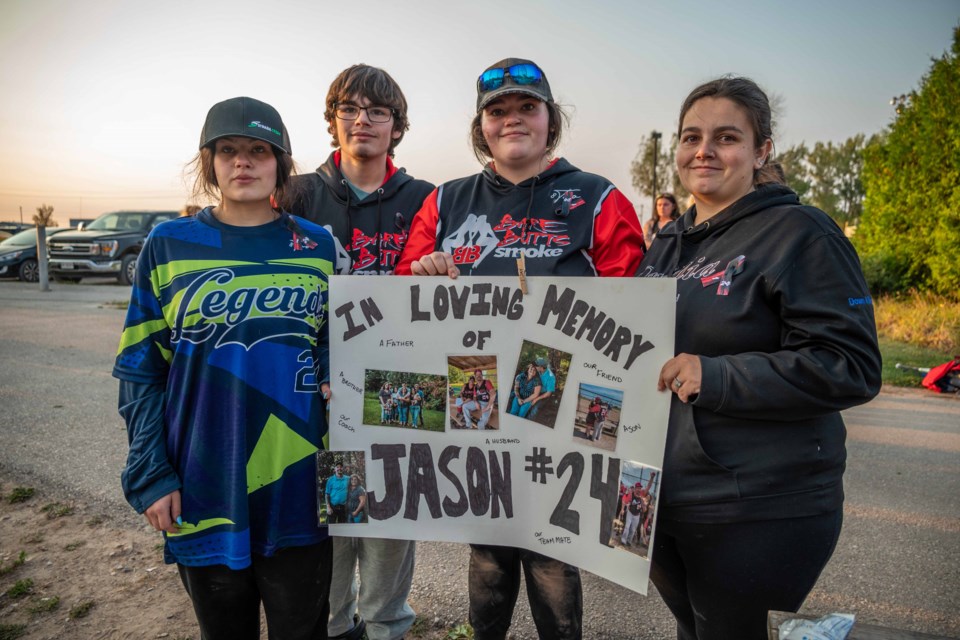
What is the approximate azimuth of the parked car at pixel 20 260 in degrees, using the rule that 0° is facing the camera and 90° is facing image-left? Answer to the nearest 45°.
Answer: approximately 45°

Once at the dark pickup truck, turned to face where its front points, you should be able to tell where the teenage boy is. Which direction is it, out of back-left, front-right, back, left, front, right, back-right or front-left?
front-left

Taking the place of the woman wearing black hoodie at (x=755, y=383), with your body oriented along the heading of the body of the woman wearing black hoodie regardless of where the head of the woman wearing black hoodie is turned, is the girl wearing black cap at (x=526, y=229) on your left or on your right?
on your right

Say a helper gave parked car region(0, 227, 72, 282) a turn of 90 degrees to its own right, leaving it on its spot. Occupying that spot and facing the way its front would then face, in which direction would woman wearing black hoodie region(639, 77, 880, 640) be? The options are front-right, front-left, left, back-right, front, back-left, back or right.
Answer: back-left

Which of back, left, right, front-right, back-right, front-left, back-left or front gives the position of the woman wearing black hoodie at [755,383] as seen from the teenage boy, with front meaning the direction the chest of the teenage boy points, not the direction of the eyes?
front-left

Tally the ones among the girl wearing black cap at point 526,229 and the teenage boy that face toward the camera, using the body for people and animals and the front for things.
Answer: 2

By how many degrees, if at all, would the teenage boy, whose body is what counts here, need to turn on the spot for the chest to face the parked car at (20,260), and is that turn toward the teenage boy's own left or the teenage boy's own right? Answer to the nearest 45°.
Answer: approximately 135° to the teenage boy's own right

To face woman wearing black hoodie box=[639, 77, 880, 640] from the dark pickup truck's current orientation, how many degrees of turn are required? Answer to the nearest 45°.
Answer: approximately 45° to its left
